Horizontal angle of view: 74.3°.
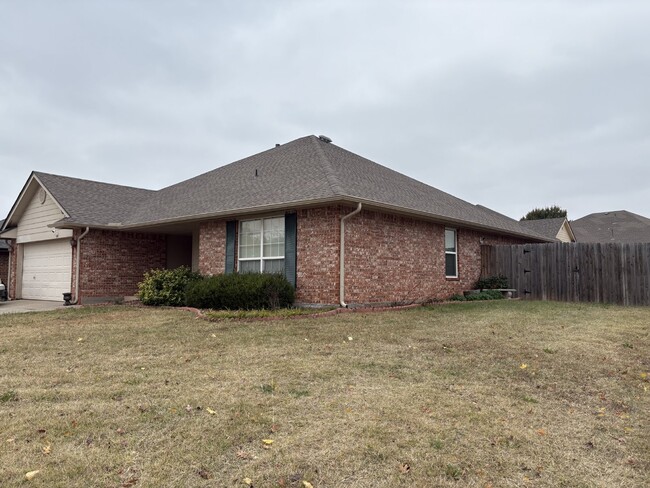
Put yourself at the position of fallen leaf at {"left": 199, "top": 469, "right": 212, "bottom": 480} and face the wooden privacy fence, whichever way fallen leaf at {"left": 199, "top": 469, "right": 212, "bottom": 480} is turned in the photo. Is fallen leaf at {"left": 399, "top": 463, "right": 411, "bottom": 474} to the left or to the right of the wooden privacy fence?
right

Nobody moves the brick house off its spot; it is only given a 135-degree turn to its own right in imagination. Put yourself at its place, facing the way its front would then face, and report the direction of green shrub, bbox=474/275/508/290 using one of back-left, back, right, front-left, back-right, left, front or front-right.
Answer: right

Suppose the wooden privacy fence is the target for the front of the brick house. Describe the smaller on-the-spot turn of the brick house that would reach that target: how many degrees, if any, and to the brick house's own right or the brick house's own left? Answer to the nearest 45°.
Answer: approximately 135° to the brick house's own left

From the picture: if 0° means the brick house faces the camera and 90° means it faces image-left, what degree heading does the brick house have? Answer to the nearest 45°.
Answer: approximately 45°

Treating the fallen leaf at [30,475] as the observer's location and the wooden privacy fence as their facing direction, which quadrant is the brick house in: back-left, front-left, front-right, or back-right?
front-left

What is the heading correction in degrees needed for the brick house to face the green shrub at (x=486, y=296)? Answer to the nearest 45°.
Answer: approximately 135° to its left

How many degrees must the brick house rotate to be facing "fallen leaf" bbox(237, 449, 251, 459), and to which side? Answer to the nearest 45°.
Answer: approximately 45° to its left

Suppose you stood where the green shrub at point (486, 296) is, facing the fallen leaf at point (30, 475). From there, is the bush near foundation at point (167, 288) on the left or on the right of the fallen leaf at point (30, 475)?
right

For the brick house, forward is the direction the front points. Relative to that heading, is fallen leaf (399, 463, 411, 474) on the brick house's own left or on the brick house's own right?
on the brick house's own left
